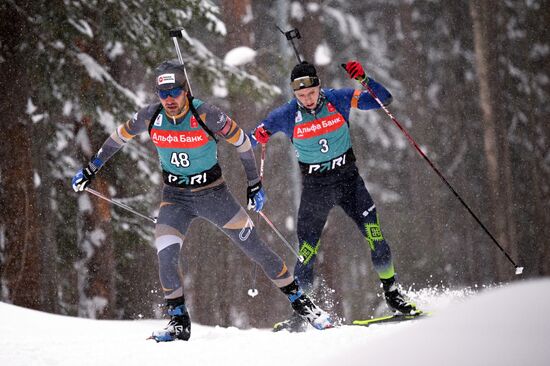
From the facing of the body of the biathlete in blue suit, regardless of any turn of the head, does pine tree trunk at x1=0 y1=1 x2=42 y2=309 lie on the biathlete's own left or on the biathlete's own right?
on the biathlete's own right

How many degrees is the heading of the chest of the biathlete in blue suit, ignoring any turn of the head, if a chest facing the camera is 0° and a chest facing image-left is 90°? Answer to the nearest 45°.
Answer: approximately 0°

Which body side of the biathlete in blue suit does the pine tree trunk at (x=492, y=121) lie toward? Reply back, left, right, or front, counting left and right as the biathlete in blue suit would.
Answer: back
